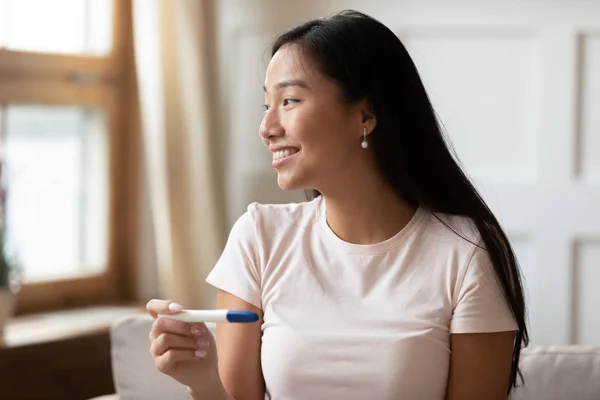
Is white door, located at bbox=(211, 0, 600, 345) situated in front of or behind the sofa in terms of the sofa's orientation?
behind

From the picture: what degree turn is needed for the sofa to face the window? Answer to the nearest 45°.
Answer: approximately 135° to its right

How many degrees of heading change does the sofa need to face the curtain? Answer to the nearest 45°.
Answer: approximately 135° to its right

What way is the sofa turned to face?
toward the camera

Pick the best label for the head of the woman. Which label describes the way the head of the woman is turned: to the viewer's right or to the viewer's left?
to the viewer's left

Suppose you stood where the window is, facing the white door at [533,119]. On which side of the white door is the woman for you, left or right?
right
